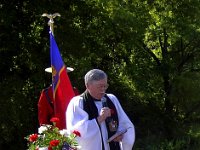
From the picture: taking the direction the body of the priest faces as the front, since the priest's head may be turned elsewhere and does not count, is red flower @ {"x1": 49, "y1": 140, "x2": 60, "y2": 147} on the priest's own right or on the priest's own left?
on the priest's own right

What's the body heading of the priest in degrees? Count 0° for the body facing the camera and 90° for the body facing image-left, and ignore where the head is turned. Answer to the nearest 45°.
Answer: approximately 315°
